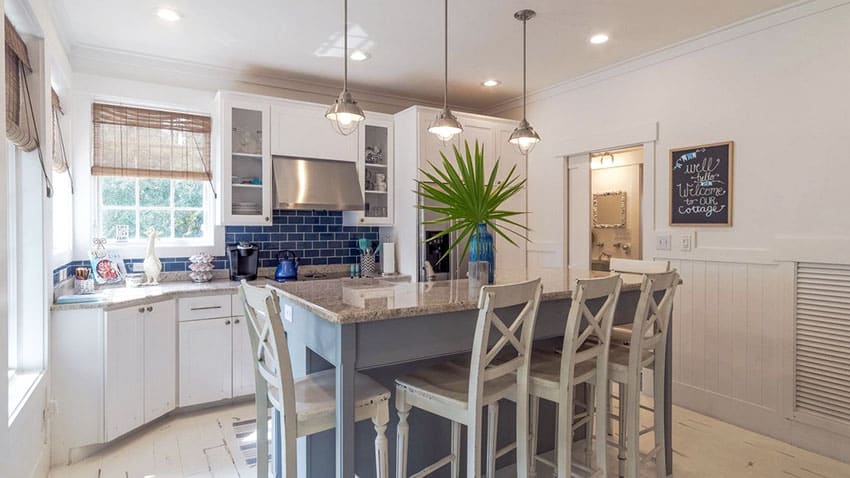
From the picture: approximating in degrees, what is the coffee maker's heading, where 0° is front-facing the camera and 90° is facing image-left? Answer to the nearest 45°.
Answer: approximately 0°

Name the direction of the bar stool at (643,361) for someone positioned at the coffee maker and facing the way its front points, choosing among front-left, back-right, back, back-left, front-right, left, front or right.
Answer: front-left

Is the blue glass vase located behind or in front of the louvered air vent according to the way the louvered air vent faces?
in front

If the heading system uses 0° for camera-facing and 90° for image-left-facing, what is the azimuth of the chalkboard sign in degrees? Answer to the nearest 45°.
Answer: approximately 45°

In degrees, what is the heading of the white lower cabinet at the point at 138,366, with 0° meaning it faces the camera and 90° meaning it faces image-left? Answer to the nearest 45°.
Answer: approximately 315°

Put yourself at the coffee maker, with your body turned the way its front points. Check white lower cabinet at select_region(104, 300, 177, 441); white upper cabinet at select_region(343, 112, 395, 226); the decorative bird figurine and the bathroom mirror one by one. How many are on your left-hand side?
2

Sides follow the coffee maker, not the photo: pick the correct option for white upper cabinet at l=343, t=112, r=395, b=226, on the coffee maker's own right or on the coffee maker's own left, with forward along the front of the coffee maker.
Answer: on the coffee maker's own left

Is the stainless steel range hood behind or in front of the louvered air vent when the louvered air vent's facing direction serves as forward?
in front

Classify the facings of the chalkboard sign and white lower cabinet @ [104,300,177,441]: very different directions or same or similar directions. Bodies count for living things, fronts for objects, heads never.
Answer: very different directions

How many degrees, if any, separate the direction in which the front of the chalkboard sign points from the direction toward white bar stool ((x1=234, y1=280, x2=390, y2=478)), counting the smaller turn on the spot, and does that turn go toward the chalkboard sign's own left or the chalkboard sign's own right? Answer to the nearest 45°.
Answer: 0° — it already faces it

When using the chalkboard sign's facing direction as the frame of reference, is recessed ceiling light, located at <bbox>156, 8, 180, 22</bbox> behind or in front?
in front

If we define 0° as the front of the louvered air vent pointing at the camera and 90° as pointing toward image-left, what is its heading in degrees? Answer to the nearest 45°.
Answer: approximately 45°
